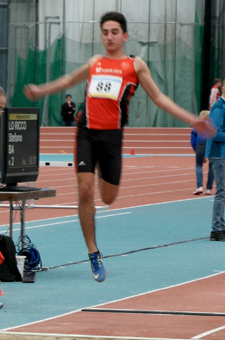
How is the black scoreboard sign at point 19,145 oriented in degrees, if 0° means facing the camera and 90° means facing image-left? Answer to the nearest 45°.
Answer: approximately 315°

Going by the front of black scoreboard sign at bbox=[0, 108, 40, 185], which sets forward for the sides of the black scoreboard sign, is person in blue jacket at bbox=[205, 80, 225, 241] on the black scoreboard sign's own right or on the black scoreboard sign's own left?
on the black scoreboard sign's own left
